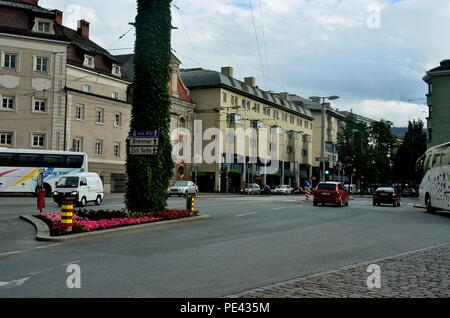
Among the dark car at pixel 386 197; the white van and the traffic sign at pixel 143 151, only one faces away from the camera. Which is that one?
the dark car

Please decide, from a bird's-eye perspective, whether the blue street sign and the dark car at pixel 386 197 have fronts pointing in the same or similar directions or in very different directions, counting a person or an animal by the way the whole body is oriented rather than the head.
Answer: very different directions

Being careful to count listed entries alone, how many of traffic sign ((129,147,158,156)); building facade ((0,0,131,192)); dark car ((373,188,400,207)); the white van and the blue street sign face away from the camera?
1

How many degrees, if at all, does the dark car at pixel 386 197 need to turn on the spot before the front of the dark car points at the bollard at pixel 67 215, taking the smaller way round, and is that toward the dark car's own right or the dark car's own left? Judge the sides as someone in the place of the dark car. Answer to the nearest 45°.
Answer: approximately 180°

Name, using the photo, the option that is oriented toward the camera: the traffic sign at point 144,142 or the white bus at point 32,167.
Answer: the traffic sign

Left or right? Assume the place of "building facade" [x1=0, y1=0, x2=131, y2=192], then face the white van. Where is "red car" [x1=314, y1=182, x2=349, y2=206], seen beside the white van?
left

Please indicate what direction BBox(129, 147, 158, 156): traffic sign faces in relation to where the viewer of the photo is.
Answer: facing the viewer

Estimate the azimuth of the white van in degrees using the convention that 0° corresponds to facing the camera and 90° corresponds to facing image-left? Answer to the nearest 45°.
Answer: approximately 45°

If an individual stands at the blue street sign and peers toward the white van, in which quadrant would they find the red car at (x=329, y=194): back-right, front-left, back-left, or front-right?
front-right

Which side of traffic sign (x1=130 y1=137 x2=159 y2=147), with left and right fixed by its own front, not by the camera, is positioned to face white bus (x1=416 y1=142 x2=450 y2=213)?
left

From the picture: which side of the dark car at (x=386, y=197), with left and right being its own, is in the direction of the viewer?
back

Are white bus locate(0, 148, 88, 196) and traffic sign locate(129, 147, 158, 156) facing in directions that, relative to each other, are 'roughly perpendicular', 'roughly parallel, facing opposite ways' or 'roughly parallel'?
roughly perpendicular
